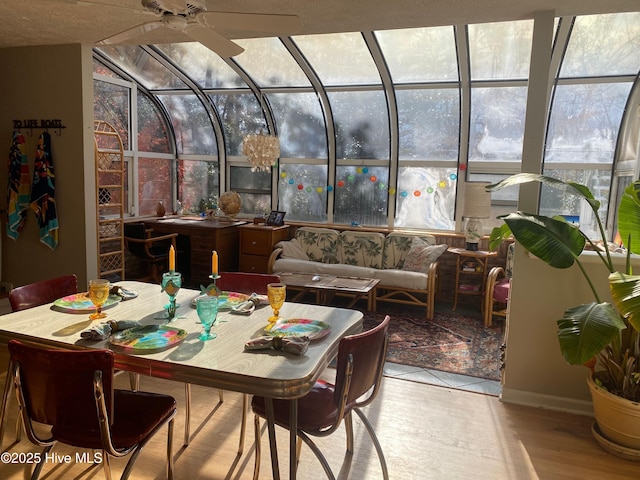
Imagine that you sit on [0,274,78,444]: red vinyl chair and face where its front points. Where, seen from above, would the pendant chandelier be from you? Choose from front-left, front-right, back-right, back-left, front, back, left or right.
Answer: left

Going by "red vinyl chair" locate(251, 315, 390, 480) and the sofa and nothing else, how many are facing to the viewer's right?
0

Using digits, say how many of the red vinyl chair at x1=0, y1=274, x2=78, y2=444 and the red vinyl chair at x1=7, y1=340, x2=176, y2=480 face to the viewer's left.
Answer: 0

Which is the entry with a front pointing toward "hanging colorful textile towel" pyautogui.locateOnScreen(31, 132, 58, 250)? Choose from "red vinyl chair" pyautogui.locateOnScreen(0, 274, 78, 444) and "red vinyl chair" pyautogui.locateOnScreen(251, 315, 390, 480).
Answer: "red vinyl chair" pyautogui.locateOnScreen(251, 315, 390, 480)

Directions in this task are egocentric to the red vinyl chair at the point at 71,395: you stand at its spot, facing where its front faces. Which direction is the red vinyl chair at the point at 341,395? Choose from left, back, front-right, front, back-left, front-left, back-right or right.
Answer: front-right

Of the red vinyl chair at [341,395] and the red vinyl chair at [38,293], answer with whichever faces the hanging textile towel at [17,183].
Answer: the red vinyl chair at [341,395]

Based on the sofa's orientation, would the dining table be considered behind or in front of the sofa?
in front

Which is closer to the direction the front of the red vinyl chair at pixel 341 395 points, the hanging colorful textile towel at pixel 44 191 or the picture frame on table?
the hanging colorful textile towel

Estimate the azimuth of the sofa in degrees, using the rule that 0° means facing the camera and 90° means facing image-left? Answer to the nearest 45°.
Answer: approximately 45°

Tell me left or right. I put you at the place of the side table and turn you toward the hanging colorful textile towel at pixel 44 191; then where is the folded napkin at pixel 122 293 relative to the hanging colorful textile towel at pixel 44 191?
left

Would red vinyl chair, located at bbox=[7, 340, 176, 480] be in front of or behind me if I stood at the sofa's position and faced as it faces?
in front

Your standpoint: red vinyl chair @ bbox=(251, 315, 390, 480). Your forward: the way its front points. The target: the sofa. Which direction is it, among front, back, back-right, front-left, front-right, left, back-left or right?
front-right

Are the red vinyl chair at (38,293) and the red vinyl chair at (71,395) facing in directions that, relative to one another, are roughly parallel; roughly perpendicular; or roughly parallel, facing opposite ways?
roughly perpendicular

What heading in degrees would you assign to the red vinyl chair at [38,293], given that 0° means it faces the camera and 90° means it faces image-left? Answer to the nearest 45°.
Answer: approximately 315°

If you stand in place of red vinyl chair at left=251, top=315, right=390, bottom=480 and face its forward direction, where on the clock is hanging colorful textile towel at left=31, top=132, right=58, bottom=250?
The hanging colorful textile towel is roughly at 12 o'clock from the red vinyl chair.

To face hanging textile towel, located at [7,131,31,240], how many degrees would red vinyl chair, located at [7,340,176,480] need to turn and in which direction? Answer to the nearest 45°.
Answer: approximately 45° to its left

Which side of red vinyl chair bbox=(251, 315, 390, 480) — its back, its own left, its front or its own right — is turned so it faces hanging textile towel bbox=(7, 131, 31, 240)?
front

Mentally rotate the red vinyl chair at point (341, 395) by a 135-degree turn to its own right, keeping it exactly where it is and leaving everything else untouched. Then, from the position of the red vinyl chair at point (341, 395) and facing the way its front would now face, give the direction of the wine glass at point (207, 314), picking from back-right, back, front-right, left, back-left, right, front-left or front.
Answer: back

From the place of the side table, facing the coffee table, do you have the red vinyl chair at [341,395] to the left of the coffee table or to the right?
left

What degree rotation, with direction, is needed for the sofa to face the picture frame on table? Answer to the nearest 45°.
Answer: approximately 45° to its right
